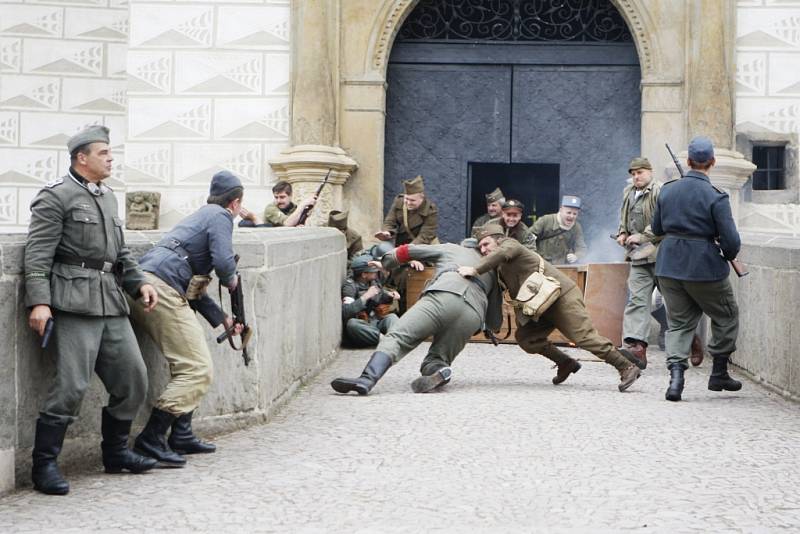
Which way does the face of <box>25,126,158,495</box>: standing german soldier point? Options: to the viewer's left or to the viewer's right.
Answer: to the viewer's right

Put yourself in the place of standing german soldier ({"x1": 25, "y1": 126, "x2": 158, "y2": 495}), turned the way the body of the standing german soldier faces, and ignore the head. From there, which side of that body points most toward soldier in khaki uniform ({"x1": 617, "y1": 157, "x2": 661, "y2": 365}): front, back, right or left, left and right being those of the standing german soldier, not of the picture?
left

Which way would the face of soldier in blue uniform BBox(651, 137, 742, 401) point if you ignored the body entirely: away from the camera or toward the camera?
away from the camera

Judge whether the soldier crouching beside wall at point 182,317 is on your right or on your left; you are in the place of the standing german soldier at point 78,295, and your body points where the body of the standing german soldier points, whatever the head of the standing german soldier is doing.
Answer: on your left

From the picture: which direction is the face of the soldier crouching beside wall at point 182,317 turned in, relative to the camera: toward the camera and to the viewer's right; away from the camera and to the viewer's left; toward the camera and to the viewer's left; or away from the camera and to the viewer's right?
away from the camera and to the viewer's right

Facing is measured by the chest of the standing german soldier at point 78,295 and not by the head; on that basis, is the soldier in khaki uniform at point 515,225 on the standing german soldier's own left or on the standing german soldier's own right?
on the standing german soldier's own left

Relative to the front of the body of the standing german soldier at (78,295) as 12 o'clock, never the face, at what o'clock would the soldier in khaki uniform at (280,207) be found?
The soldier in khaki uniform is roughly at 8 o'clock from the standing german soldier.

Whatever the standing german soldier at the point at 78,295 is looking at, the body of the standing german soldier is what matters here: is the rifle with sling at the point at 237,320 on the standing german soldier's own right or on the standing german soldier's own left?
on the standing german soldier's own left

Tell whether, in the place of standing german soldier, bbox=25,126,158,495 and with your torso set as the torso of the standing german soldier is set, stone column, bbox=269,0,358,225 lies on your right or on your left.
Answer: on your left

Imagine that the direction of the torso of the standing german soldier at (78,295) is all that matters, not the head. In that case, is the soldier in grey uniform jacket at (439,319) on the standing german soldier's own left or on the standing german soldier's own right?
on the standing german soldier's own left

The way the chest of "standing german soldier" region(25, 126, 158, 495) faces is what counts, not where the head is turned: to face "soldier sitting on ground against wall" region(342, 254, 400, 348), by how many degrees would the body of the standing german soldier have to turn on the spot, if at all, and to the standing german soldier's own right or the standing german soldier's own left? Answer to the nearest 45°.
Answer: approximately 135° to the standing german soldier's own left

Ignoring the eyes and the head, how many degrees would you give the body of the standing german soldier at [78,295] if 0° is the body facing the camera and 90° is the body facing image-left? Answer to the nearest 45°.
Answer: approximately 315°
